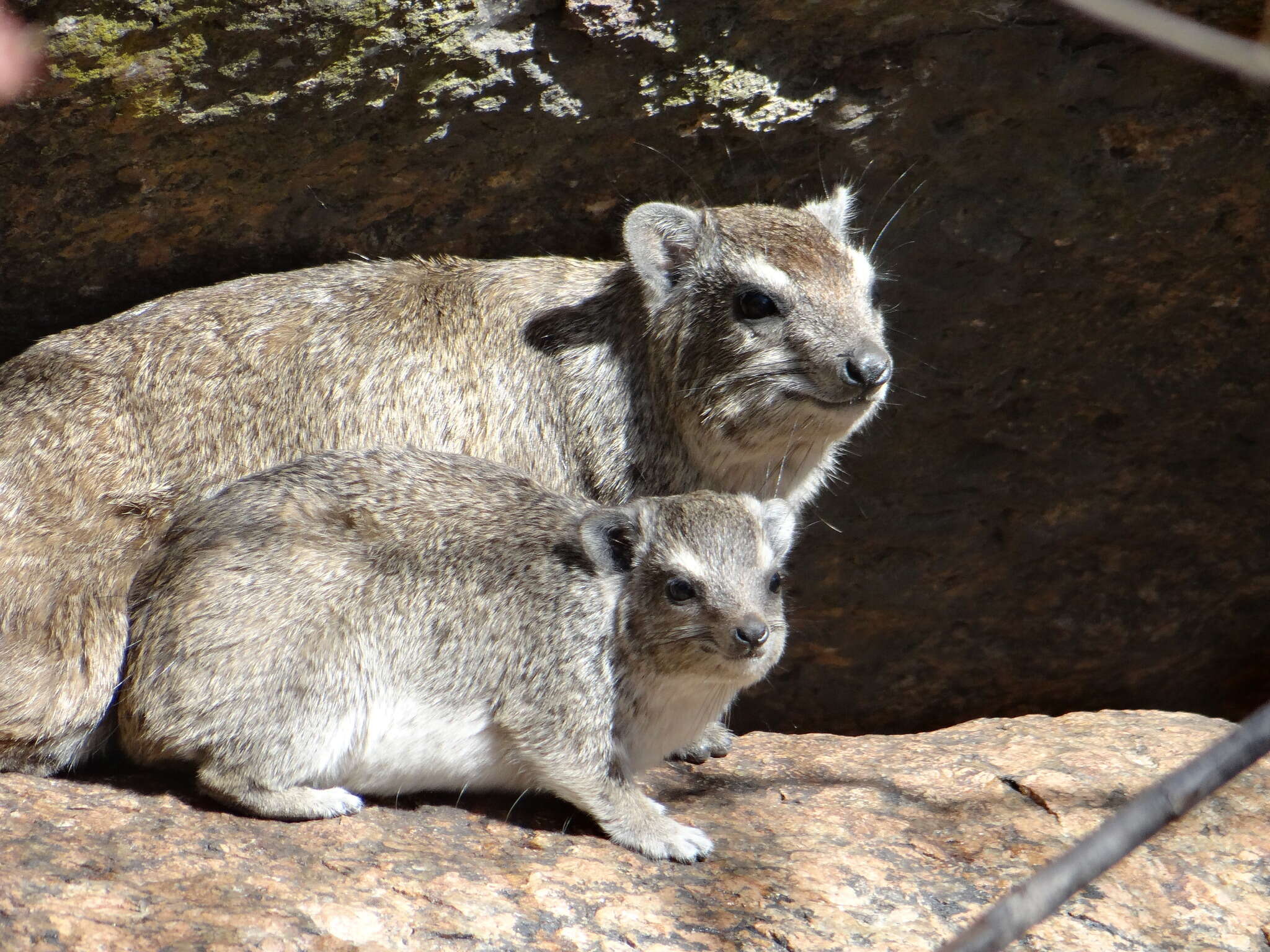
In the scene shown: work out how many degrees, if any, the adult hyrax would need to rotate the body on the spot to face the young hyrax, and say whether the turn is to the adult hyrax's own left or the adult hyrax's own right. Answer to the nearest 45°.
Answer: approximately 90° to the adult hyrax's own right

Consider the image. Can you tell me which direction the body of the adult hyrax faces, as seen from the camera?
to the viewer's right

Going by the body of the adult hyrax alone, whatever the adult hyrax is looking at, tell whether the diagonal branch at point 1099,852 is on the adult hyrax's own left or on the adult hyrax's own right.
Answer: on the adult hyrax's own right
